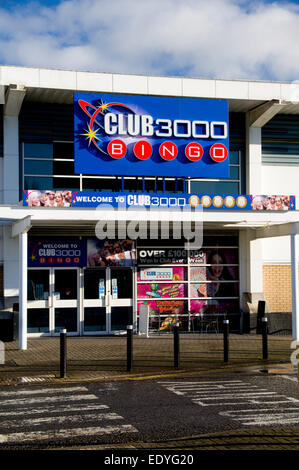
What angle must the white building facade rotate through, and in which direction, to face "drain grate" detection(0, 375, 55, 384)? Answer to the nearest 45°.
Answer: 0° — it already faces it

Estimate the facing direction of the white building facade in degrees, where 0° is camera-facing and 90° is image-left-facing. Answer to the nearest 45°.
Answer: approximately 0°
